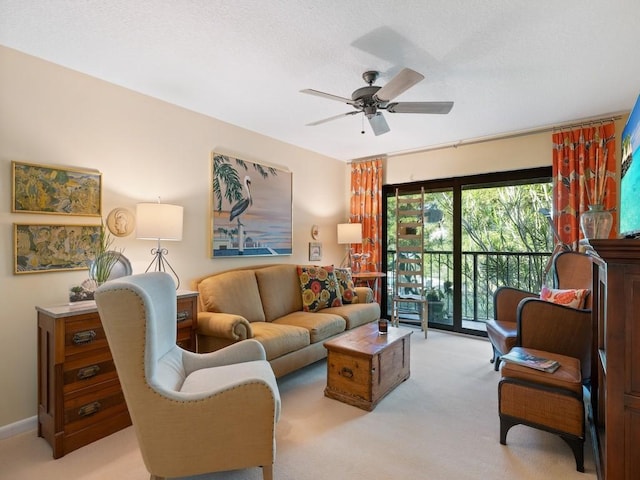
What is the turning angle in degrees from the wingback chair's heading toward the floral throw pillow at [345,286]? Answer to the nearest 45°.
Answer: approximately 45° to its left

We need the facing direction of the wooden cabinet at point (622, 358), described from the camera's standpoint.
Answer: facing to the left of the viewer

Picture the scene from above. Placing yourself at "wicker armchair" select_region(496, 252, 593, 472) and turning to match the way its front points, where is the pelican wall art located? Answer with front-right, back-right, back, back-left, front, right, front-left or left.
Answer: front-right

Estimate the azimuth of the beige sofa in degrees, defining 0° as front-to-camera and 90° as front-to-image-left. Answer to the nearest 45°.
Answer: approximately 315°

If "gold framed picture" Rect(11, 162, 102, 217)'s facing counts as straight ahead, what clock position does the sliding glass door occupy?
The sliding glass door is roughly at 11 o'clock from the gold framed picture.

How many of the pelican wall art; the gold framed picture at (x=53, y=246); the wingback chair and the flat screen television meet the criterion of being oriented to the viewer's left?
1

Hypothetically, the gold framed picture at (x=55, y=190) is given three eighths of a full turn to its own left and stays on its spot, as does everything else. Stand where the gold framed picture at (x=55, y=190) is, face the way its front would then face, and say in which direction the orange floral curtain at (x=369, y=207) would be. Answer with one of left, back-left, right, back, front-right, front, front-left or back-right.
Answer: right

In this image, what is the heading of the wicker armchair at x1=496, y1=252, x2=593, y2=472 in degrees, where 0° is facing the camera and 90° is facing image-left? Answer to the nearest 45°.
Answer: approximately 45°

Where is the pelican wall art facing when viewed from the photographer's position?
facing the viewer and to the right of the viewer

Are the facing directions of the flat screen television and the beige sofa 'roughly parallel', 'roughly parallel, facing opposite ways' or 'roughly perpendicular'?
roughly parallel, facing opposite ways

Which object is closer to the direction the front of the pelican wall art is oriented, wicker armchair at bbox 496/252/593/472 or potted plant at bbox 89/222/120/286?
the wicker armchair

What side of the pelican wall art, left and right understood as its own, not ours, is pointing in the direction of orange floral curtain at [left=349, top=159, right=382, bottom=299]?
left

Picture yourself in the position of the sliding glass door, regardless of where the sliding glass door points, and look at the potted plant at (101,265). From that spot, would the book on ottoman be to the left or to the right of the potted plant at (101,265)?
left
